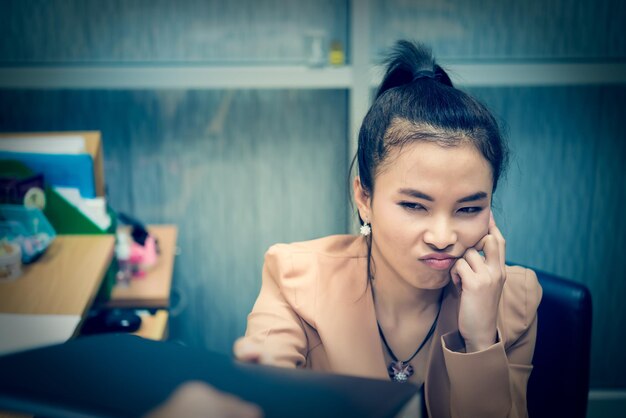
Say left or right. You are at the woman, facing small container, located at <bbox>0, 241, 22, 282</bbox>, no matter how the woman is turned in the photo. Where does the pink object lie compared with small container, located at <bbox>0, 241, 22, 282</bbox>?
right

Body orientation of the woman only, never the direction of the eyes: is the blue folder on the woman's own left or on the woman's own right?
on the woman's own right

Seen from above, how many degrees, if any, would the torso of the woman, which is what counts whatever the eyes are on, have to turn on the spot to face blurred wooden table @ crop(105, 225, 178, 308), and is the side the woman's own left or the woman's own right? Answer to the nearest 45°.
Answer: approximately 135° to the woman's own right

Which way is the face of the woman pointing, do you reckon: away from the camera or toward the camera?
toward the camera

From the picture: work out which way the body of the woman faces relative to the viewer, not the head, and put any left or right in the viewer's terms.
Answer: facing the viewer

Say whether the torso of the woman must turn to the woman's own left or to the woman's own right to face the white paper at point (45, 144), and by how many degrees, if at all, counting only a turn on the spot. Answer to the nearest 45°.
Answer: approximately 135° to the woman's own right

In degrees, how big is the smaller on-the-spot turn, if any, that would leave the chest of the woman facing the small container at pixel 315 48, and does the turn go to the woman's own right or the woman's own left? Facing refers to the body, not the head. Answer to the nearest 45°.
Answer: approximately 180°
